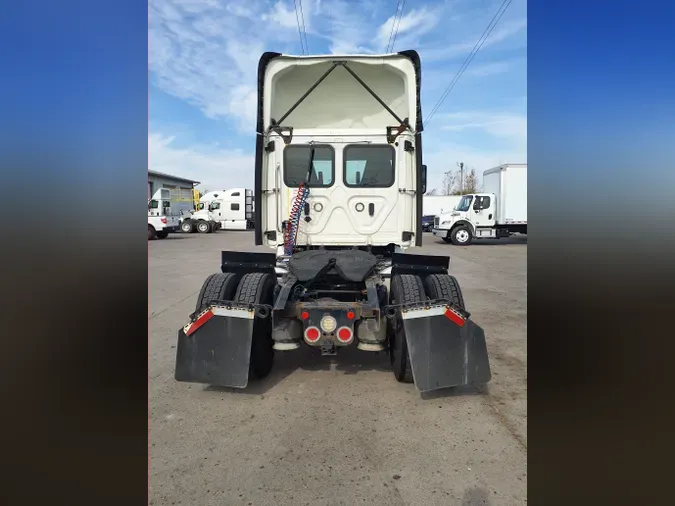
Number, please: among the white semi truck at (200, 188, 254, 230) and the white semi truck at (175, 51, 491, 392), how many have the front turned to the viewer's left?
1

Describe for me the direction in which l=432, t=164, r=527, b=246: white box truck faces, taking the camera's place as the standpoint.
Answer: facing to the left of the viewer

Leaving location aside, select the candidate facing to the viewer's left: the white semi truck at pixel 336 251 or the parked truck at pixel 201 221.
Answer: the parked truck

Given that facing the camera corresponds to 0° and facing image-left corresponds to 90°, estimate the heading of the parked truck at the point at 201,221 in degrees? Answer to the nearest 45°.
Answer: approximately 90°

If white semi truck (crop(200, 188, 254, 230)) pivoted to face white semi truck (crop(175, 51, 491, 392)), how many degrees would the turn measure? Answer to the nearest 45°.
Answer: approximately 90° to its left

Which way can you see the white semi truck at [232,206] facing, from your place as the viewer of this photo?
facing to the left of the viewer

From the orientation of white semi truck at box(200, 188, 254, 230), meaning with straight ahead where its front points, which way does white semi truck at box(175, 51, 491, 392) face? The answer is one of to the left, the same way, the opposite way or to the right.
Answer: to the right

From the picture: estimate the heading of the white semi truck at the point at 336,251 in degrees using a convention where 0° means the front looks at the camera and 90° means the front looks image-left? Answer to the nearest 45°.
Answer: approximately 180°
